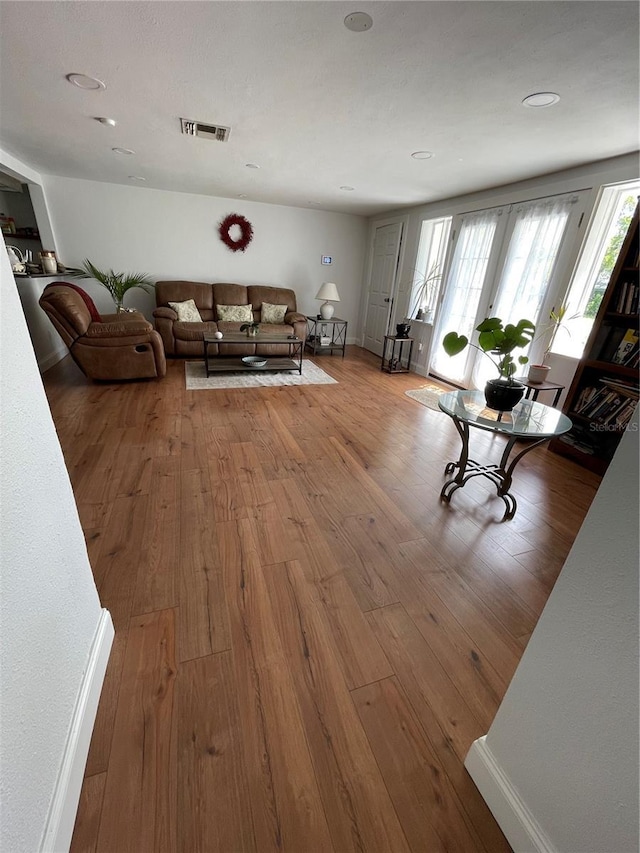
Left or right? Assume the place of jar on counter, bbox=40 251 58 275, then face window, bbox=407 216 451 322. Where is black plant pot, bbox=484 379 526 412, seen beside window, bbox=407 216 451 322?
right

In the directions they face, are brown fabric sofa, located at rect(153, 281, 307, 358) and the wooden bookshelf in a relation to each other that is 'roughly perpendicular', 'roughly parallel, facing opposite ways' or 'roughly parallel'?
roughly perpendicular

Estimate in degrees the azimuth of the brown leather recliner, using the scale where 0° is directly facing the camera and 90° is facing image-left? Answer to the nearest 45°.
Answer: approximately 270°

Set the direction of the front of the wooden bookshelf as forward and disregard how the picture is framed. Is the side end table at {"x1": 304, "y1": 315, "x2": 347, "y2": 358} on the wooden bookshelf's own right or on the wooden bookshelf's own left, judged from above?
on the wooden bookshelf's own right
